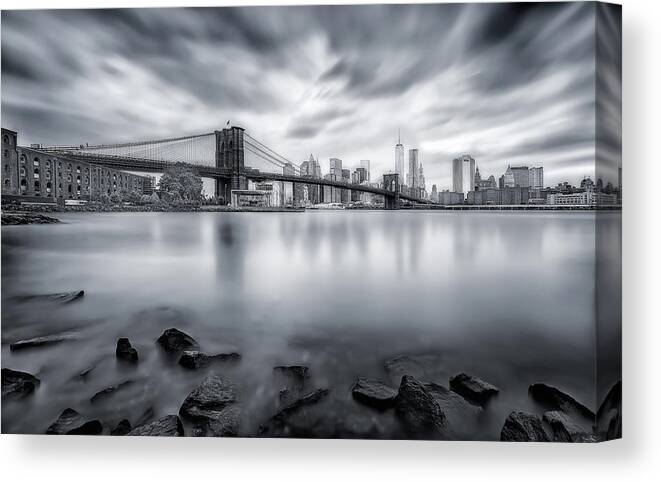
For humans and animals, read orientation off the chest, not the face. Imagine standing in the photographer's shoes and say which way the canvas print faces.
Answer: facing the viewer and to the left of the viewer
